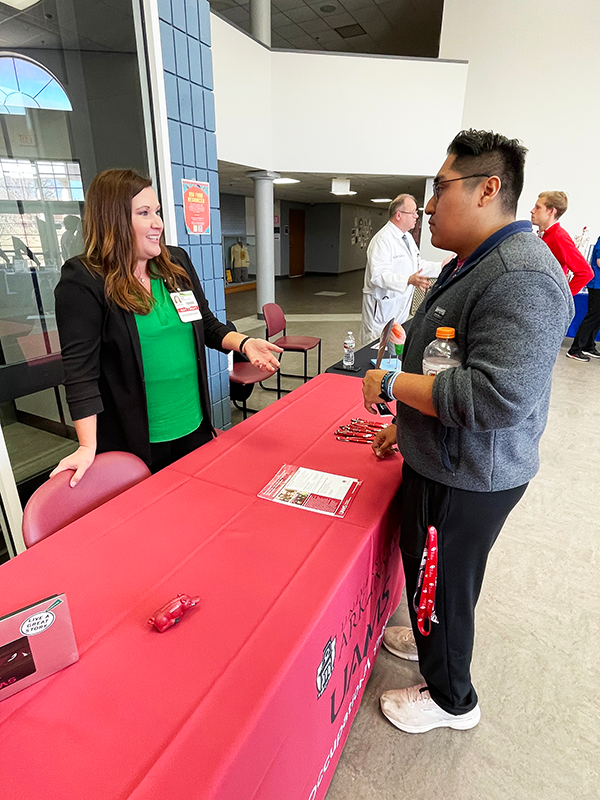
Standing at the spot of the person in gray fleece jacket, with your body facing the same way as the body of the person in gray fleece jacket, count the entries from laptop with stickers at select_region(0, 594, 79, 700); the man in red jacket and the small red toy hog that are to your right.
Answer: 1

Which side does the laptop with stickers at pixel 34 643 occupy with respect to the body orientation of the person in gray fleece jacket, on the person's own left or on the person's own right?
on the person's own left

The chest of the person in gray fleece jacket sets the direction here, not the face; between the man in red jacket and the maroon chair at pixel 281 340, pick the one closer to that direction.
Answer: the maroon chair

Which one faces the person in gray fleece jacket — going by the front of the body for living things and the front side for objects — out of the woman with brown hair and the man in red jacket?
the woman with brown hair

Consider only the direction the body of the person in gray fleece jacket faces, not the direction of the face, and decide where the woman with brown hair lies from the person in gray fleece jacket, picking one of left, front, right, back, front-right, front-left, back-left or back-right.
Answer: front

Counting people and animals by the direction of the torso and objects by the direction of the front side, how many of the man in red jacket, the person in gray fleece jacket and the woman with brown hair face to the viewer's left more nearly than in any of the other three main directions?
2

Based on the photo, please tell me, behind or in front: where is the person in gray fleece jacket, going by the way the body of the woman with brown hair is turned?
in front

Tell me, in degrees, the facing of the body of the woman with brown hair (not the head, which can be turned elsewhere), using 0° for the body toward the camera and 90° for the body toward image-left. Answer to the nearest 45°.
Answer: approximately 315°

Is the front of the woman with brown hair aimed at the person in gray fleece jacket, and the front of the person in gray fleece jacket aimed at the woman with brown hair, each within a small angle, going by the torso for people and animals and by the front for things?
yes

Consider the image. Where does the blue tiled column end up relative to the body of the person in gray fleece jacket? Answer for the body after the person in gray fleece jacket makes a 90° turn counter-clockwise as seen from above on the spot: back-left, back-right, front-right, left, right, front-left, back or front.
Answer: back-right

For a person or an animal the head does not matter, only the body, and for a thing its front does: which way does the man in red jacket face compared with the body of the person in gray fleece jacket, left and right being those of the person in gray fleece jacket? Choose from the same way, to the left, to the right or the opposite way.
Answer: the same way

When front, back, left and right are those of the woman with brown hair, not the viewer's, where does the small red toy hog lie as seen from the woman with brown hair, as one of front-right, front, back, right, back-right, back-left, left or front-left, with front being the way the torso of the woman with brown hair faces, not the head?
front-right

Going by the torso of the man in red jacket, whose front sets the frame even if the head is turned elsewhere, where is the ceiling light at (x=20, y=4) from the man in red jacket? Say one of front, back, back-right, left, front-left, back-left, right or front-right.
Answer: front-left

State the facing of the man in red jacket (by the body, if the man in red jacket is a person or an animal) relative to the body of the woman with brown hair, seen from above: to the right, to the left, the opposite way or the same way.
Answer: the opposite way

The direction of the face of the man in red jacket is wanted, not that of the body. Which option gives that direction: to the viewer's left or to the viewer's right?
to the viewer's left

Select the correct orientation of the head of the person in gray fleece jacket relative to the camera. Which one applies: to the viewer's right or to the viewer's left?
to the viewer's left

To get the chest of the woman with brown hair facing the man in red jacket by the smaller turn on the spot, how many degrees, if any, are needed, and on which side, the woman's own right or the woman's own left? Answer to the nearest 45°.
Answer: approximately 90° to the woman's own left

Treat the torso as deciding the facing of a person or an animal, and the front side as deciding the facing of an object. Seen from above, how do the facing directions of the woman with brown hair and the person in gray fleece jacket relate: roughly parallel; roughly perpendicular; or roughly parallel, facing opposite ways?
roughly parallel, facing opposite ways

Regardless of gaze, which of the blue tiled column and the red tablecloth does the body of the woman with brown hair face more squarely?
the red tablecloth

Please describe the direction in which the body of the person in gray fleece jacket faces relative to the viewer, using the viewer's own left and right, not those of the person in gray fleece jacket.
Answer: facing to the left of the viewer
